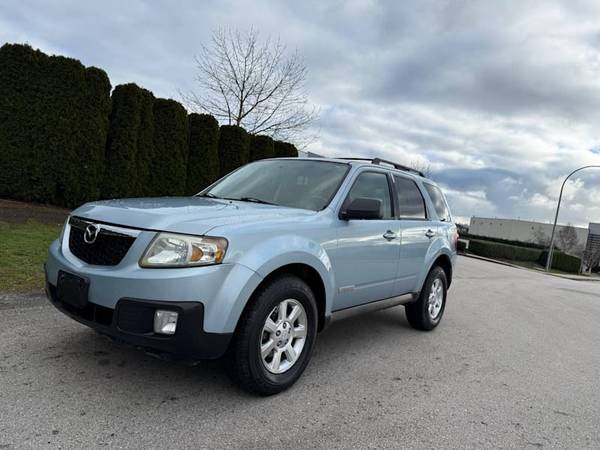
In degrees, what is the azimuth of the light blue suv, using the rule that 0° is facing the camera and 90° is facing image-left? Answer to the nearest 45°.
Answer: approximately 45°

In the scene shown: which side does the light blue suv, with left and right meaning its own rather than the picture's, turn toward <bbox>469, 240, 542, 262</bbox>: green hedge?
back

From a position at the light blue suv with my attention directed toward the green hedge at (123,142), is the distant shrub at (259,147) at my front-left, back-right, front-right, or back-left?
front-right

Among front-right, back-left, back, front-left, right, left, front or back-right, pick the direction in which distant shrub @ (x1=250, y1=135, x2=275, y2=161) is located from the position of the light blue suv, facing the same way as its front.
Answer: back-right

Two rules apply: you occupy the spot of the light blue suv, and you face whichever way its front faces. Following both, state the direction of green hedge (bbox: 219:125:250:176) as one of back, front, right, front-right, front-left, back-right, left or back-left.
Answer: back-right

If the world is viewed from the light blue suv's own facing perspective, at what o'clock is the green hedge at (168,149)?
The green hedge is roughly at 4 o'clock from the light blue suv.

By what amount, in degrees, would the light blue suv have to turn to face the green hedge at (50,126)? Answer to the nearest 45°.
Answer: approximately 90° to its right

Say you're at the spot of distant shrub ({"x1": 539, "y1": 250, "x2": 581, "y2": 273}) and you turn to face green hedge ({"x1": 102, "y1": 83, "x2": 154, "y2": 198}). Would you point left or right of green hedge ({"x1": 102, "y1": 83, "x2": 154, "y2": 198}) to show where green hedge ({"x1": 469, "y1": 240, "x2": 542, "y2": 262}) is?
right

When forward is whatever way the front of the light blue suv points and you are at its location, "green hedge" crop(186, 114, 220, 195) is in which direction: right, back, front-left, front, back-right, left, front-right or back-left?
back-right

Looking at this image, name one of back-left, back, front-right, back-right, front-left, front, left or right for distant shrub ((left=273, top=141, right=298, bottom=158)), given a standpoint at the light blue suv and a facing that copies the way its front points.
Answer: back-right

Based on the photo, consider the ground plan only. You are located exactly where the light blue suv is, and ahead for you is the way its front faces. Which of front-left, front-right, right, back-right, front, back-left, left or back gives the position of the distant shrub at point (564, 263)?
back

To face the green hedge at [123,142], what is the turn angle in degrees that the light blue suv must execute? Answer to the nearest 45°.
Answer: approximately 135° to its right
